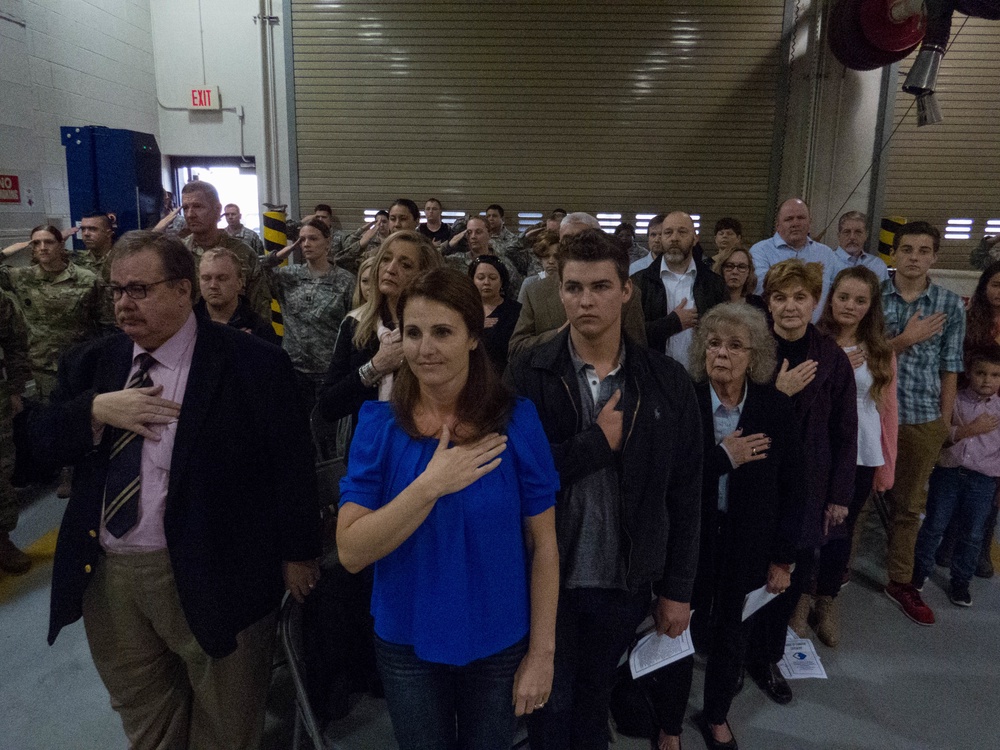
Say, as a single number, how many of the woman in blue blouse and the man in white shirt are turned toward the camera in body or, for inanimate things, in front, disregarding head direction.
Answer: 2

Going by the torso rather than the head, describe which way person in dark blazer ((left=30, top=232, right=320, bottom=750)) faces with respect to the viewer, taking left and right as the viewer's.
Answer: facing the viewer and to the left of the viewer

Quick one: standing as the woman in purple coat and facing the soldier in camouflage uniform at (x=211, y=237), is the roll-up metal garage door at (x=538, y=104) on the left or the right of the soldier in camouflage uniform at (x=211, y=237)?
right

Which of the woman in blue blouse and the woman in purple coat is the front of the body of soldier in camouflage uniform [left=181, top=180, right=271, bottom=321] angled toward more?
the woman in blue blouse

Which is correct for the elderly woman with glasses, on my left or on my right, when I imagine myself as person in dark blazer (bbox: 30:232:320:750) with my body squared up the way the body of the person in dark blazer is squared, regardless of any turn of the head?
on my left

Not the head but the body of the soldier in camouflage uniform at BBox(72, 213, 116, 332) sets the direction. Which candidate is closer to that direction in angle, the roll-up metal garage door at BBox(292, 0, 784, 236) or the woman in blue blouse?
the woman in blue blouse

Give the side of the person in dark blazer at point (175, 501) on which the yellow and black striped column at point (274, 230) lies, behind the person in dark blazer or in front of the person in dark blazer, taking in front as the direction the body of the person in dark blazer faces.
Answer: behind

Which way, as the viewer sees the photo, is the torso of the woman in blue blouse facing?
toward the camera

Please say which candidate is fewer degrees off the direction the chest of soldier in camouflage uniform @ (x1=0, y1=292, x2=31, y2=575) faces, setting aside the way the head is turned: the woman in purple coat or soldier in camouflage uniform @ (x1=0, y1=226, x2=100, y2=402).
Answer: the woman in purple coat

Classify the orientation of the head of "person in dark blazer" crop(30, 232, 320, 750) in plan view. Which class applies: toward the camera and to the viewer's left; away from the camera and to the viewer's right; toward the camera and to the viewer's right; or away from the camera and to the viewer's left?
toward the camera and to the viewer's left

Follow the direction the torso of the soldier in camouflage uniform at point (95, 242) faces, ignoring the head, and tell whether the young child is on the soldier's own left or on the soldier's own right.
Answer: on the soldier's own left

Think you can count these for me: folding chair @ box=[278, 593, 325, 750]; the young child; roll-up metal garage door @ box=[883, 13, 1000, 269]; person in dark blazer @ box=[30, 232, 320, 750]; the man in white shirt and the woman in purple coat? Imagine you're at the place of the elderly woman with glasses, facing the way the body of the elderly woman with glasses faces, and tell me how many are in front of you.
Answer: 2

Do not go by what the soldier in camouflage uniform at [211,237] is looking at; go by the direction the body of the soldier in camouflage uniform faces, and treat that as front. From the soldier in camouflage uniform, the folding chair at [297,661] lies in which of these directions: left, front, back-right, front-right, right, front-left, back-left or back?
front-left
